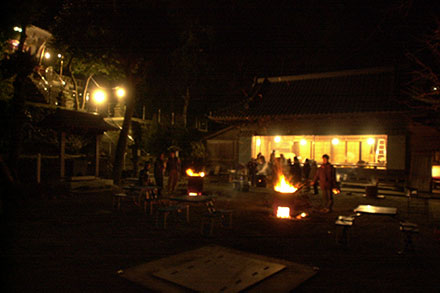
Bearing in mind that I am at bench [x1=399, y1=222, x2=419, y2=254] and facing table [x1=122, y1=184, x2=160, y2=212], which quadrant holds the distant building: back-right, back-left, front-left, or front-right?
front-right

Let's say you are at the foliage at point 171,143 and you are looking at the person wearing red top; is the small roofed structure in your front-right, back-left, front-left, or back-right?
front-right

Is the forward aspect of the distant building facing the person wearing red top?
yes

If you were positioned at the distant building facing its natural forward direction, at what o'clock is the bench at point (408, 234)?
The bench is roughly at 12 o'clock from the distant building.

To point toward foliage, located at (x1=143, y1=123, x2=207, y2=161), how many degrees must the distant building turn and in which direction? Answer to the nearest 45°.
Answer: approximately 90° to its right

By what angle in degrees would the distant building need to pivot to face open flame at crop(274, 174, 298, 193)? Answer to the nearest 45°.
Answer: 0° — it already faces it

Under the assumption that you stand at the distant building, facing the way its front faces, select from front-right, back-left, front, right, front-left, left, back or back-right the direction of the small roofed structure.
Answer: front-right

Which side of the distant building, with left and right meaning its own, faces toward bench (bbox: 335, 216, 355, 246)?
front

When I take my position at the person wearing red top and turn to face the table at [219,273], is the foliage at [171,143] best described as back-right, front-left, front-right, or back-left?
back-right

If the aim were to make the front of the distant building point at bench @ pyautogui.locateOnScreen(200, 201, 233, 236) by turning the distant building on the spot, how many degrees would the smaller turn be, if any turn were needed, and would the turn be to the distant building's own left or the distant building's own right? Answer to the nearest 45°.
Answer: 0° — it already faces it

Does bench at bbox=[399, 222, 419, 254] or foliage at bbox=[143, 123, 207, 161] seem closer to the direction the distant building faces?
the bench

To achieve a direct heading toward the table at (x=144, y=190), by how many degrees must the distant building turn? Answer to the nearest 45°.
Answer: approximately 45° to its right

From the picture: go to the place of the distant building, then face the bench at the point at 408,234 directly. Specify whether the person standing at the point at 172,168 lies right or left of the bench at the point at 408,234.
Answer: right

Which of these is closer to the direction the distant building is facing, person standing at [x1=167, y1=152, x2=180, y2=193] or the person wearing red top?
the person wearing red top

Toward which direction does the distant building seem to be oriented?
toward the camera

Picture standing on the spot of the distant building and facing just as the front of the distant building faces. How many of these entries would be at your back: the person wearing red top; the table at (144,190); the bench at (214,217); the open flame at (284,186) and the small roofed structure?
0

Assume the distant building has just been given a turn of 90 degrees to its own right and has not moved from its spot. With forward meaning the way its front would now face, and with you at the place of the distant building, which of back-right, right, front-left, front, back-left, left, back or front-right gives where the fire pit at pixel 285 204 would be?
left

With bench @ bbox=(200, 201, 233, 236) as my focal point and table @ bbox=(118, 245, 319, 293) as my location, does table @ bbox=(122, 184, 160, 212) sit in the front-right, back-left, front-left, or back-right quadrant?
front-left

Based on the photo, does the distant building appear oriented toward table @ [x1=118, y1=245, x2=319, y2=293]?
yes
